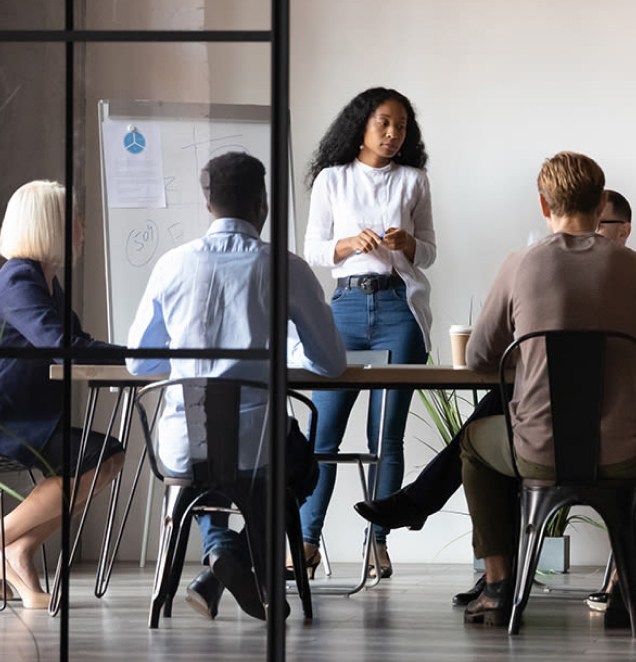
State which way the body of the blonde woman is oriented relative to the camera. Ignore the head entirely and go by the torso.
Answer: to the viewer's right

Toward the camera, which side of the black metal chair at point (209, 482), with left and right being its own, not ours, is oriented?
back

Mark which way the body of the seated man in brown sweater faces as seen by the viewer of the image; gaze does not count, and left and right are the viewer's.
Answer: facing away from the viewer

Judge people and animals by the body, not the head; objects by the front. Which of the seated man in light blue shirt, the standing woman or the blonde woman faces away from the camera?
the seated man in light blue shirt

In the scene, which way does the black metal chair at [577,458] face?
away from the camera

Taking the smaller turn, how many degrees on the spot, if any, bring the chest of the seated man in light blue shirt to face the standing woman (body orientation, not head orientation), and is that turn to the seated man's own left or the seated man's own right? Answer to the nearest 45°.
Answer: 0° — they already face them

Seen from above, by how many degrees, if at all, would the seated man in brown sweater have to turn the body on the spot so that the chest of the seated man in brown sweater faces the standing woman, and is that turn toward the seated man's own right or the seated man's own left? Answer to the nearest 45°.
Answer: approximately 45° to the seated man's own left

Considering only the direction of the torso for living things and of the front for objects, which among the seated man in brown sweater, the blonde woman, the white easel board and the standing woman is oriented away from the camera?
the seated man in brown sweater

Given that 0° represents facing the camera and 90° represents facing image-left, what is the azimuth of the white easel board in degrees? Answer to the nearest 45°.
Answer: approximately 0°

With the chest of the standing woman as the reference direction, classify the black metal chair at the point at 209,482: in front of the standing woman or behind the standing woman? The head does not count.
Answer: in front

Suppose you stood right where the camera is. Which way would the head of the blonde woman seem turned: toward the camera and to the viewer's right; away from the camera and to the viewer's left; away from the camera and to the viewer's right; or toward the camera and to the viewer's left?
away from the camera and to the viewer's right
